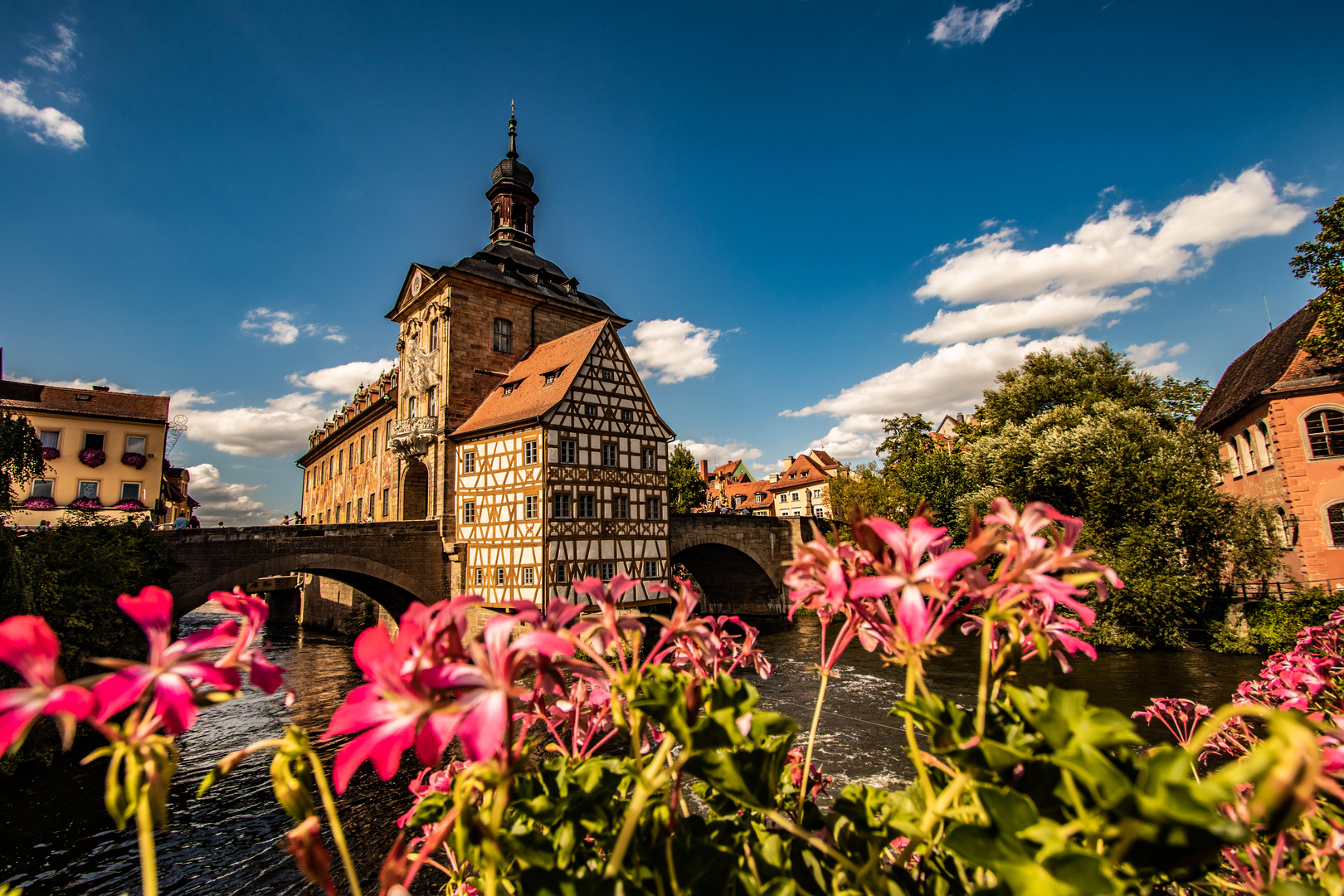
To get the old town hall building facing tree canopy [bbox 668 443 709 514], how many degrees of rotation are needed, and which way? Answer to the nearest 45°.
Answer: approximately 180°

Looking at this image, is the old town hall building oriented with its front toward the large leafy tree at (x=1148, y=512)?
no

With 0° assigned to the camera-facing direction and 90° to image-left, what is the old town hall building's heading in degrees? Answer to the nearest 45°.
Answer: approximately 45°

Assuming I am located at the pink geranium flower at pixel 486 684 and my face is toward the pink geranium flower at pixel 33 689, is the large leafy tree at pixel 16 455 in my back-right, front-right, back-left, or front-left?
front-right

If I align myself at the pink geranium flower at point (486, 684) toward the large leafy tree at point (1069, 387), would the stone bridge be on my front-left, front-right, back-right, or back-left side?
front-left

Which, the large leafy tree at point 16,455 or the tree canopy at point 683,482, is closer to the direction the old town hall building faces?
the large leafy tree

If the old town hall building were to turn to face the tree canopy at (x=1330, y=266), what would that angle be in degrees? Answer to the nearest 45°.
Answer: approximately 90° to its left

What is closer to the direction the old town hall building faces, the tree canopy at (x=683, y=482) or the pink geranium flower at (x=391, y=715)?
the pink geranium flower

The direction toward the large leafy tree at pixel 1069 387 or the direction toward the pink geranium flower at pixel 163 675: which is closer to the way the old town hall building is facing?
the pink geranium flower

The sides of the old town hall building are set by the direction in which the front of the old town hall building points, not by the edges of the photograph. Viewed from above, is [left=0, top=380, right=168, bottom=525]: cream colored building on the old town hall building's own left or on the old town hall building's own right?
on the old town hall building's own right

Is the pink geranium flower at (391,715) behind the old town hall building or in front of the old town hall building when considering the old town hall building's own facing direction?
in front

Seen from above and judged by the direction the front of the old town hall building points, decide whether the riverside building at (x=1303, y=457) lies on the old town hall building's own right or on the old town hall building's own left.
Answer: on the old town hall building's own left

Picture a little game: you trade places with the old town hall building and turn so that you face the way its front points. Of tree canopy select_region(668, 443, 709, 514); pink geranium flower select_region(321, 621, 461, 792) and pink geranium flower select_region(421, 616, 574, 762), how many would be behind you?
1

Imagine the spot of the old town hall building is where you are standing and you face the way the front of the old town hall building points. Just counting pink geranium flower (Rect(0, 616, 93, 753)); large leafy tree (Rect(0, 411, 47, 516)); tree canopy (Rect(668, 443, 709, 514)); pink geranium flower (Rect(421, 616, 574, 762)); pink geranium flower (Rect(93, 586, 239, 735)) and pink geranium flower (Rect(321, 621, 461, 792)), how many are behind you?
1

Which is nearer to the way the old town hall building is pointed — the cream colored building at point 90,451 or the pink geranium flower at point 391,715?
the pink geranium flower

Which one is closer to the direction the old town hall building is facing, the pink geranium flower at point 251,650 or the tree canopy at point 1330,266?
the pink geranium flower
